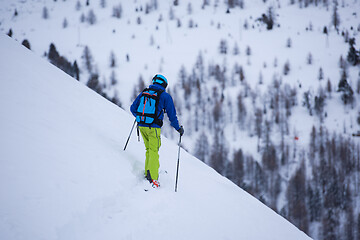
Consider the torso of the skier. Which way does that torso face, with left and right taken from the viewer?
facing away from the viewer and to the right of the viewer

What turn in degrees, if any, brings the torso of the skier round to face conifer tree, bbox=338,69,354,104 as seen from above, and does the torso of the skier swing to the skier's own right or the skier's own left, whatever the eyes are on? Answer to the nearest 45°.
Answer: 0° — they already face it
